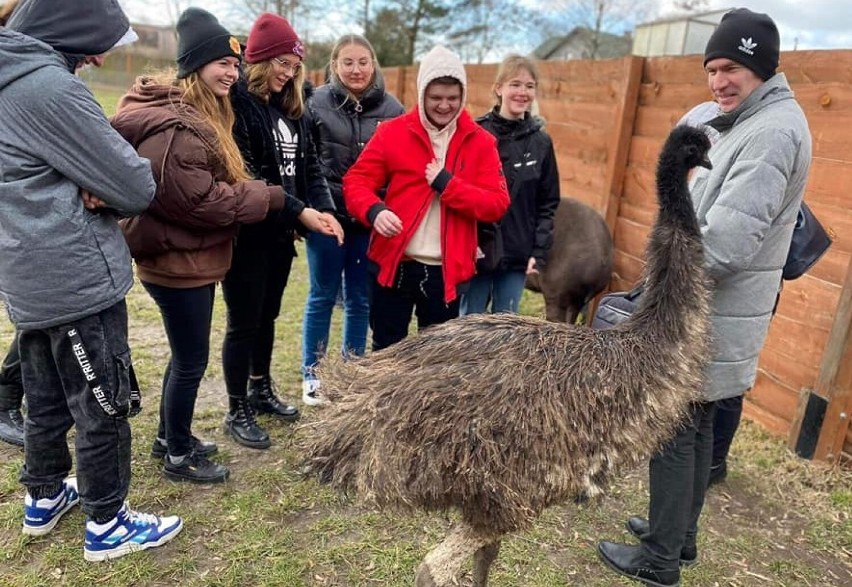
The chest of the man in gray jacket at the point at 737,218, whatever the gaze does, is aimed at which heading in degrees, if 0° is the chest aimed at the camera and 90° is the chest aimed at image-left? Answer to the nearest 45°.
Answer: approximately 90°

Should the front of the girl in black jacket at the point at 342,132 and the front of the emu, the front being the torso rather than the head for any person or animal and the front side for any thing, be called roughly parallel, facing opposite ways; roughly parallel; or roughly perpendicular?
roughly perpendicular

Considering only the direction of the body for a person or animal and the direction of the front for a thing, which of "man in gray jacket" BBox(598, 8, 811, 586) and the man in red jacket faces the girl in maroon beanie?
the man in gray jacket

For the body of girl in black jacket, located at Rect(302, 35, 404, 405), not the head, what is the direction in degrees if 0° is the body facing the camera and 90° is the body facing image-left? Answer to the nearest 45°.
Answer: approximately 0°

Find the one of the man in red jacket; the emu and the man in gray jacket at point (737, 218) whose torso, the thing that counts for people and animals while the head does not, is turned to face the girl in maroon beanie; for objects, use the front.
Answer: the man in gray jacket

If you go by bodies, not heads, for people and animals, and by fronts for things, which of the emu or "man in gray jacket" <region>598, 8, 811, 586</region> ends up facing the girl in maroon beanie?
the man in gray jacket

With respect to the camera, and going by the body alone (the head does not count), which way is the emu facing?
to the viewer's right
